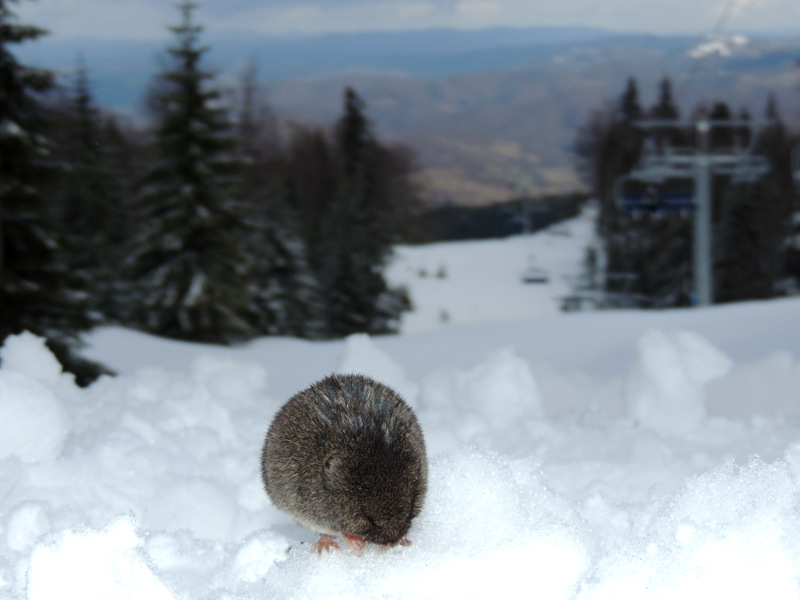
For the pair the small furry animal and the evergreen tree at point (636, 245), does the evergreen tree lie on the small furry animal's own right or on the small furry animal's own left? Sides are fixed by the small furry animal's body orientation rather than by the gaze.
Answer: on the small furry animal's own left

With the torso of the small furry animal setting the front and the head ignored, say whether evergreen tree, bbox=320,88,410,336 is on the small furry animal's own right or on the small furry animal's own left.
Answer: on the small furry animal's own left

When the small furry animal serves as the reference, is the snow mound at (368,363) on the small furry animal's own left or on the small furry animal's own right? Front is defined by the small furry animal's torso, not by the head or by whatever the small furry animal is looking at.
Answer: on the small furry animal's own left

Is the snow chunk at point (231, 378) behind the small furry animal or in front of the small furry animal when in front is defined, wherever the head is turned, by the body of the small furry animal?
behind

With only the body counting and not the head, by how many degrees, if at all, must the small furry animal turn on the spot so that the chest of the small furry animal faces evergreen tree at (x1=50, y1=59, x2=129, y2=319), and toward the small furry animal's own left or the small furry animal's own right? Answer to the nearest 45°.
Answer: approximately 135° to the small furry animal's own left

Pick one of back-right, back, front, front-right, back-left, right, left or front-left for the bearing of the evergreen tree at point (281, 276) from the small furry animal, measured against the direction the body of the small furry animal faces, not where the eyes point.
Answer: back-left

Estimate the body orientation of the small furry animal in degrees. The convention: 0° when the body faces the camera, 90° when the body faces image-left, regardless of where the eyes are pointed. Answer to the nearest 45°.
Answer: approximately 315°
